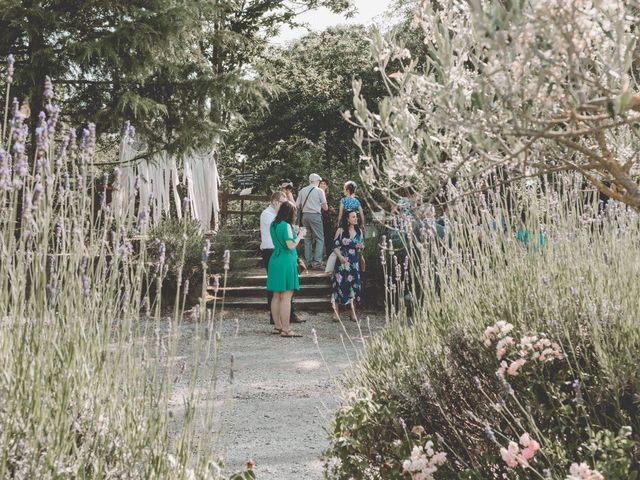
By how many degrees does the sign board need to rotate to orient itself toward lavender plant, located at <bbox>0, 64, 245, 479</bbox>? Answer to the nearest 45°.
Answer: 0° — it already faces it

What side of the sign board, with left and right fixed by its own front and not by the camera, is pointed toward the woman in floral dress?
front

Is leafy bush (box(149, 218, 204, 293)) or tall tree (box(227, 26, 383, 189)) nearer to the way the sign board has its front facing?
the leafy bush

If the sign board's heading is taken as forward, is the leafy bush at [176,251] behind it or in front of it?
in front

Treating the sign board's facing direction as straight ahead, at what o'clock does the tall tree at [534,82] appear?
The tall tree is roughly at 12 o'clock from the sign board.

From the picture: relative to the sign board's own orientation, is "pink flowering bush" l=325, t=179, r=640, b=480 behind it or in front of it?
in front

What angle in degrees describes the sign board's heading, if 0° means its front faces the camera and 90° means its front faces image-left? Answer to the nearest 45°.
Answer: approximately 0°
